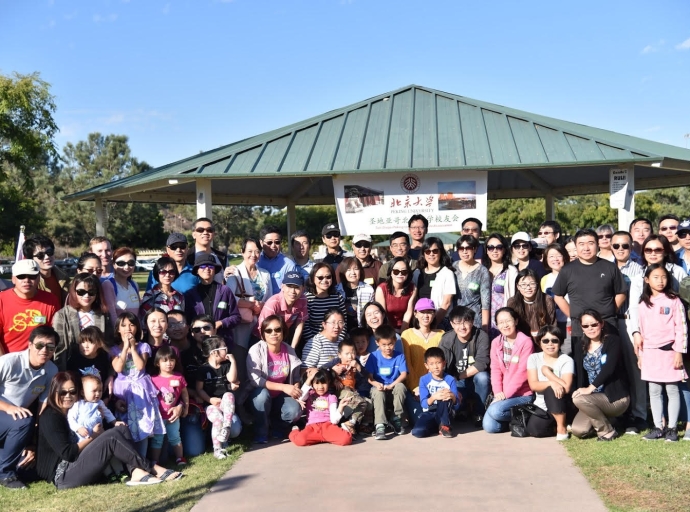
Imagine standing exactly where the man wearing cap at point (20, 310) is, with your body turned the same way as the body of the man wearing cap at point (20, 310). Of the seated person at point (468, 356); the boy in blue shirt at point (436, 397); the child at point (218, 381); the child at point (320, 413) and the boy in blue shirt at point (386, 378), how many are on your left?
5

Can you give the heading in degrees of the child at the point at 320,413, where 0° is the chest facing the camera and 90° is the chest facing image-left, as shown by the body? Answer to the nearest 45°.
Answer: approximately 0°

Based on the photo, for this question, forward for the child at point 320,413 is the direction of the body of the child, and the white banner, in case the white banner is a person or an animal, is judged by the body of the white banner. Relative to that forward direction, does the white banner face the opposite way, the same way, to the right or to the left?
the same way

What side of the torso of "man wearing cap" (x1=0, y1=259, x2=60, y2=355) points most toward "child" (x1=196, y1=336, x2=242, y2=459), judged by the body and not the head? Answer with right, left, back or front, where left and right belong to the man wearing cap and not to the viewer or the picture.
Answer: left

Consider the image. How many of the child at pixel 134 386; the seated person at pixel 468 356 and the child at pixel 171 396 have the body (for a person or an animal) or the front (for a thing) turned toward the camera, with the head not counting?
3

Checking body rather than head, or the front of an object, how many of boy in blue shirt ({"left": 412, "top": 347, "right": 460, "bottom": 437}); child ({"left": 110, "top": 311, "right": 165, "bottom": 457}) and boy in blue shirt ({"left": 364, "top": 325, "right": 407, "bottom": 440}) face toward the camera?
3

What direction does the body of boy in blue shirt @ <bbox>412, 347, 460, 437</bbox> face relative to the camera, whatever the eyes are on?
toward the camera

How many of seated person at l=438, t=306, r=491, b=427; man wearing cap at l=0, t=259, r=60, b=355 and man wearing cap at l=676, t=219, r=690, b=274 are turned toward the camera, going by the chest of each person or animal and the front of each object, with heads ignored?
3

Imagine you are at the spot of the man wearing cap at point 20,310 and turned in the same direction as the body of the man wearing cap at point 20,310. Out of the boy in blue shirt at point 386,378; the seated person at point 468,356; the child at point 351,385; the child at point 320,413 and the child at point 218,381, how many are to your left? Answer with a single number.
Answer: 5

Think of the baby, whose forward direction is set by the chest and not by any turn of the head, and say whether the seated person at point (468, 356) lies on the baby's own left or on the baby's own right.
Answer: on the baby's own left

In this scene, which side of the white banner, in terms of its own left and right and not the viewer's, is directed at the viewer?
front

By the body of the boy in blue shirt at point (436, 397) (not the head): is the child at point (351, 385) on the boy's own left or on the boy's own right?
on the boy's own right

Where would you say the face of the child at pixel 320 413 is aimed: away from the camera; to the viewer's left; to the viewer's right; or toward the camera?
toward the camera

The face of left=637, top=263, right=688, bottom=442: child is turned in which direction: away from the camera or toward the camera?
toward the camera

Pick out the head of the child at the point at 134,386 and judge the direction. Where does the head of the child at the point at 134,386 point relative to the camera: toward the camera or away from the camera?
toward the camera

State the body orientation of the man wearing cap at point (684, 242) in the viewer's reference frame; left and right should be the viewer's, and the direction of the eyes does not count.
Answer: facing the viewer

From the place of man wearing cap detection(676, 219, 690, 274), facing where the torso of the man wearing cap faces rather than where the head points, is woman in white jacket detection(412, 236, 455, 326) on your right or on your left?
on your right
